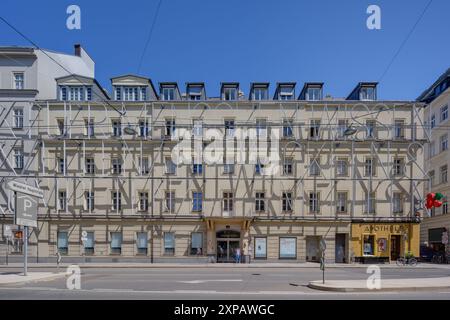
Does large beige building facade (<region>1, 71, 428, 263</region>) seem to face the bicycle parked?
no

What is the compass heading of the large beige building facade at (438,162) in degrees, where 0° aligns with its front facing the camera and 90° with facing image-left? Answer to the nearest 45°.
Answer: approximately 45°

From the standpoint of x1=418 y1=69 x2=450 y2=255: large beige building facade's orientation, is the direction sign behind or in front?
in front

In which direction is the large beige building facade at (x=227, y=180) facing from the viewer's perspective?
toward the camera

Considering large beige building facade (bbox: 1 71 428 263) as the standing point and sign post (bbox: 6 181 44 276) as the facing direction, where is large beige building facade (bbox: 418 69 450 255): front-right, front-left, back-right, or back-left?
back-left

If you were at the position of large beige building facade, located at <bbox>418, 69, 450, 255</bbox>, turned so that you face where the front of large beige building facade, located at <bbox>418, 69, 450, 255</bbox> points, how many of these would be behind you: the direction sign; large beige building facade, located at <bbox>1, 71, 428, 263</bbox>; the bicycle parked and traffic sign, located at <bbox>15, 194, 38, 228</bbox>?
0

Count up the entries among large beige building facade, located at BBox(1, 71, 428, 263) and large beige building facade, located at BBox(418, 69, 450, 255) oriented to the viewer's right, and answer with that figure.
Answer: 0

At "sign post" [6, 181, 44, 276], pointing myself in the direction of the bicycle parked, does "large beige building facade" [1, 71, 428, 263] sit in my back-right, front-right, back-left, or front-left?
front-left

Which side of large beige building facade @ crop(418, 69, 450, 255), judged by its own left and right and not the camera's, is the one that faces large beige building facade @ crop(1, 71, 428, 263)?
front
